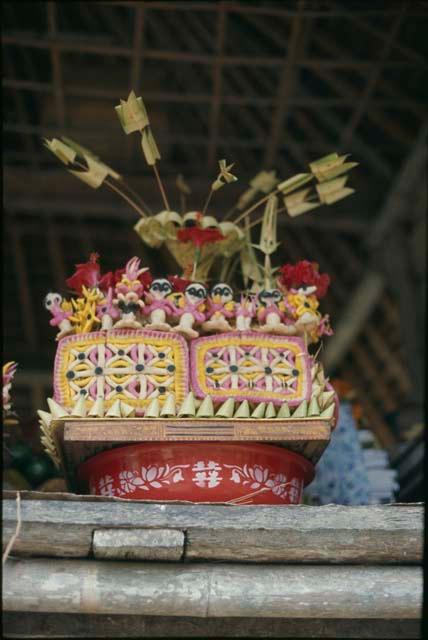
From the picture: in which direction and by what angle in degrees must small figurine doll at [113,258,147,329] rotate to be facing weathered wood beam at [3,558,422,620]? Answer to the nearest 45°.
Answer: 0° — it already faces it

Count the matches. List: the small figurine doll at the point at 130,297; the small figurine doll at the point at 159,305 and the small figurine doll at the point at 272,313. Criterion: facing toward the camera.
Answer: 3

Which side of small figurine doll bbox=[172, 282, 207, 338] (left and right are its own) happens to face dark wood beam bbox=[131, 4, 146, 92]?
back

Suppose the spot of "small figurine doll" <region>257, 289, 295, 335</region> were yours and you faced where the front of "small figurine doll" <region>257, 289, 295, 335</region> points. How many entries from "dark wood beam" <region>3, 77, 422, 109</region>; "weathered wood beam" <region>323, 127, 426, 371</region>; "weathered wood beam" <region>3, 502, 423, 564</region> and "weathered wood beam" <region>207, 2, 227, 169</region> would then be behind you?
3

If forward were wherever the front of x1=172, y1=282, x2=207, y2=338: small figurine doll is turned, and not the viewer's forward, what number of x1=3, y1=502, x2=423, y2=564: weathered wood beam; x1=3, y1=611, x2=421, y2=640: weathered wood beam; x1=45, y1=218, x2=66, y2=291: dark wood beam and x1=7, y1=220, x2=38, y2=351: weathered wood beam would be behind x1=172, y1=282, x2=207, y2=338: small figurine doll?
2

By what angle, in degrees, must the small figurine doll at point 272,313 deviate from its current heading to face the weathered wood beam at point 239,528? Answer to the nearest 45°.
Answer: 0° — it already faces it

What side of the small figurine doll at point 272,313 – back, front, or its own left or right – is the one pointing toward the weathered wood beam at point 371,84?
back

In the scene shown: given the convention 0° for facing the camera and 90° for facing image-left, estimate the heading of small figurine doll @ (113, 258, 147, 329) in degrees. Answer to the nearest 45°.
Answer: approximately 0°

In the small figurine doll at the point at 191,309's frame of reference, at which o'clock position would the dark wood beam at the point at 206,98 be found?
The dark wood beam is roughly at 6 o'clock from the small figurine doll.
